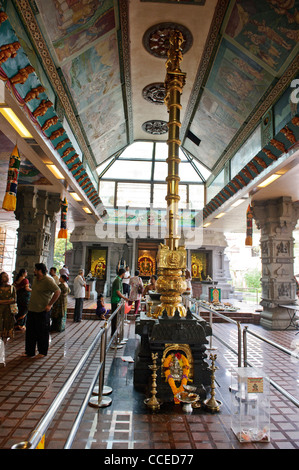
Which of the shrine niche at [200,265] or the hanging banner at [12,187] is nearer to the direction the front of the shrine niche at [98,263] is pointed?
the hanging banner

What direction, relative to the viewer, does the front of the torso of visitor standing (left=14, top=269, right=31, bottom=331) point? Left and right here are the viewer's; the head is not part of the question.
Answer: facing away from the viewer and to the right of the viewer

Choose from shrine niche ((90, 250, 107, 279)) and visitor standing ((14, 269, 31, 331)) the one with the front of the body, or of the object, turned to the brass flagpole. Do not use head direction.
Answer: the shrine niche

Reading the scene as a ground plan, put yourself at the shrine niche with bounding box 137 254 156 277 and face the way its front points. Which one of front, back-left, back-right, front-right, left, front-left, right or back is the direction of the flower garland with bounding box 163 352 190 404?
front

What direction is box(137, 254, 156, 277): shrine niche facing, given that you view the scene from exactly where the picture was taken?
facing the viewer

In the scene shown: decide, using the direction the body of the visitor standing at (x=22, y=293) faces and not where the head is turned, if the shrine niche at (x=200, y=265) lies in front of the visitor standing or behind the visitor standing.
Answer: in front

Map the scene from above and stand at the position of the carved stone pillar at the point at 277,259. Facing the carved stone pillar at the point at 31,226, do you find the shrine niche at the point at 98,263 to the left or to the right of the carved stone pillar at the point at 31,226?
right

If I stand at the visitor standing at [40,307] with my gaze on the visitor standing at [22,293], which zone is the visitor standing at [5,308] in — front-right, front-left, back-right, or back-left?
front-left

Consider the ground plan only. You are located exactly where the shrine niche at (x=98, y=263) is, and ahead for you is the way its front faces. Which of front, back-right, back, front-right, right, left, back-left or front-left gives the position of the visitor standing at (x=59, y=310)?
front

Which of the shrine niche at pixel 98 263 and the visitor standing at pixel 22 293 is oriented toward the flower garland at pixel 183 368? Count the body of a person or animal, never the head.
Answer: the shrine niche

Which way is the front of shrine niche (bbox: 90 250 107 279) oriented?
toward the camera

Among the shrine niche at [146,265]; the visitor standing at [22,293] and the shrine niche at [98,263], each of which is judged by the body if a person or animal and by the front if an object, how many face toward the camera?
2

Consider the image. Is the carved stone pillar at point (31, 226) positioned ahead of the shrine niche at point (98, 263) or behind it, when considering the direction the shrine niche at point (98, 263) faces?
ahead
